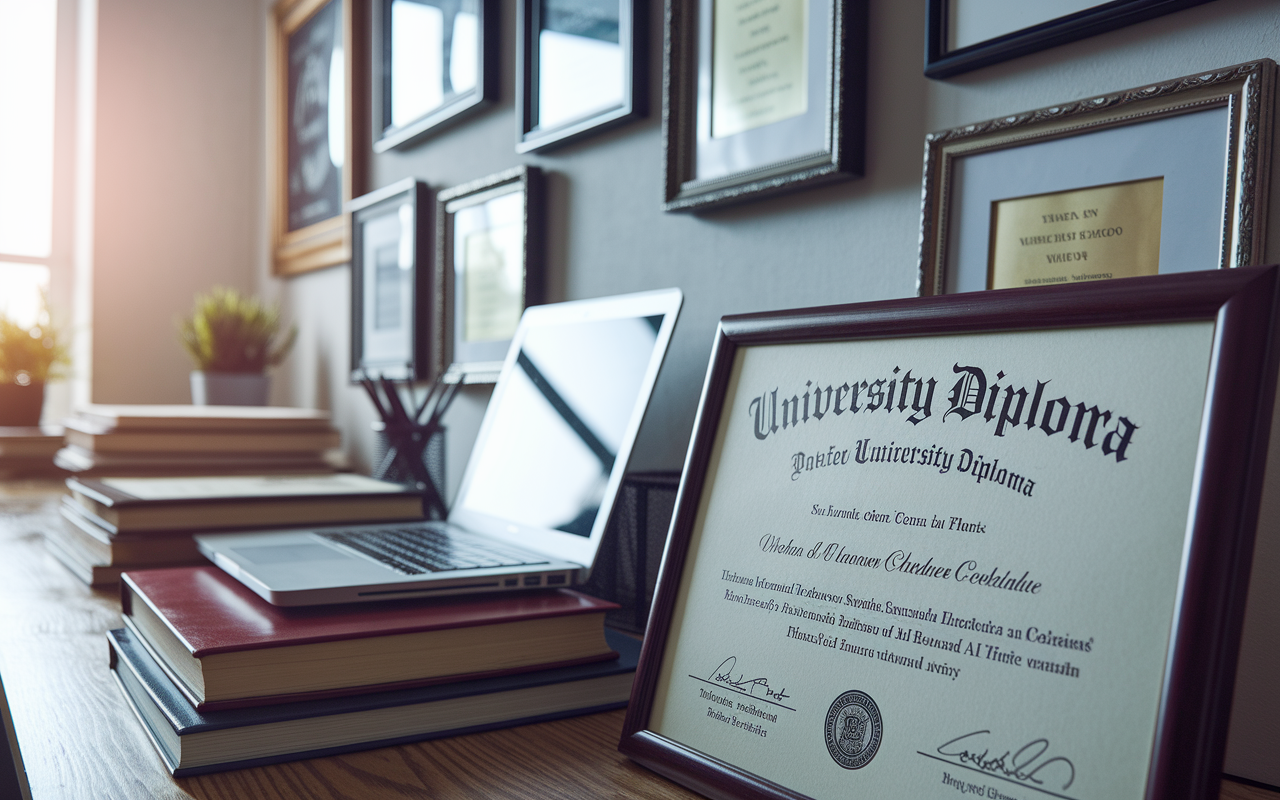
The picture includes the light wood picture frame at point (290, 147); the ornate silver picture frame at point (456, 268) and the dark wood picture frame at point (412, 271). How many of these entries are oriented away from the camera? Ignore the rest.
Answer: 0

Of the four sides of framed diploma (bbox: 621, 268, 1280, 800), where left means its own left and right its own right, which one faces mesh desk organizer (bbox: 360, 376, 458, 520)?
right

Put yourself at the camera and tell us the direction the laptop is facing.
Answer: facing the viewer and to the left of the viewer

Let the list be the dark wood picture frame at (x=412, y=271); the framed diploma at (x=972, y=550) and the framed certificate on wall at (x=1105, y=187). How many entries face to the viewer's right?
0

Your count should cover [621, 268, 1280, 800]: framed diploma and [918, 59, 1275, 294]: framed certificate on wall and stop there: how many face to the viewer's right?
0

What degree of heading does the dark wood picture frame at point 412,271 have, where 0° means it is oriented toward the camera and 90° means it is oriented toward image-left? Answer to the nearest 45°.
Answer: approximately 45°

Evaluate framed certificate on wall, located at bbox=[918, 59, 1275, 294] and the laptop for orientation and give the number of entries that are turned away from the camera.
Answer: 0

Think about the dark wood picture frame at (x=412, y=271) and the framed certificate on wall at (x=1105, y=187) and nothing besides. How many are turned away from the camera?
0

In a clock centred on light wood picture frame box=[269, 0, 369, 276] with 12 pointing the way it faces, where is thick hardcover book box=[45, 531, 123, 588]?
The thick hardcover book is roughly at 11 o'clock from the light wood picture frame.

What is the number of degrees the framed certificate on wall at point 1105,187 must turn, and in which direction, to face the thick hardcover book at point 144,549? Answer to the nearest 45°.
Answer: approximately 45° to its right

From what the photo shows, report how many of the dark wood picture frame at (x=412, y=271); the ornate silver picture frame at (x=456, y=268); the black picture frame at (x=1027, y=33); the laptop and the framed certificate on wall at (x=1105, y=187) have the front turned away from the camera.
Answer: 0

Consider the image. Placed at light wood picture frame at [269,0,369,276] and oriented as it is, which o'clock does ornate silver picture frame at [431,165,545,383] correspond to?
ornate silver picture frame at [431,165,545,383] is roughly at 10 o'clock from light wood picture frame at [269,0,369,276].
